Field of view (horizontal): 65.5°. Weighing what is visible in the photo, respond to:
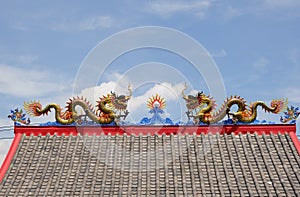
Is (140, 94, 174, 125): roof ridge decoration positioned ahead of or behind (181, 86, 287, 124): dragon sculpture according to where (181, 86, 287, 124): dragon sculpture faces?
ahead

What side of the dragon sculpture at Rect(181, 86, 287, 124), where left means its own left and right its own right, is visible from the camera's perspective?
left
